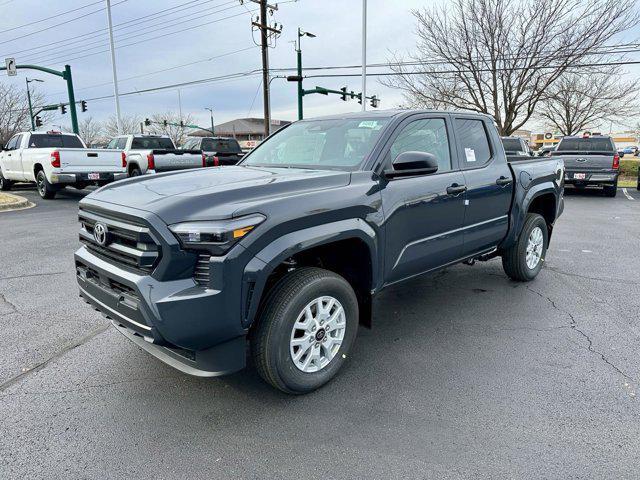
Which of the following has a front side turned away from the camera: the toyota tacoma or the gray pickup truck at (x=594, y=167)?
the gray pickup truck

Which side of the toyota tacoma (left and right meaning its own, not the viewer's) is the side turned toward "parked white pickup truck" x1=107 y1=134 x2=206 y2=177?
right

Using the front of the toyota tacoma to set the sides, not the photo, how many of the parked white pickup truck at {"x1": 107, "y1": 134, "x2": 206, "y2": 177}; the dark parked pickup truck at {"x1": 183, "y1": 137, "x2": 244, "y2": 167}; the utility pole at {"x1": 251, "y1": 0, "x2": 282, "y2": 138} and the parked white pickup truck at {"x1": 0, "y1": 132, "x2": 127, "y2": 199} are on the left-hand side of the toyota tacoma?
0

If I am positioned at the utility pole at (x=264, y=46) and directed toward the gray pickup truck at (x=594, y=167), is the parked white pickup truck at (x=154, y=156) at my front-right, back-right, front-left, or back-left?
front-right

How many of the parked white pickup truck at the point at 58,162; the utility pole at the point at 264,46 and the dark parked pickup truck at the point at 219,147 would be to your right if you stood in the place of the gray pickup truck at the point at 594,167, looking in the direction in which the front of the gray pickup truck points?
0

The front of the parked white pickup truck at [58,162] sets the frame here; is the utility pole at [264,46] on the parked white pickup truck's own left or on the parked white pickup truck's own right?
on the parked white pickup truck's own right

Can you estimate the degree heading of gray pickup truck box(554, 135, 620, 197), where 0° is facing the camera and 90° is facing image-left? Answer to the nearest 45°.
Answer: approximately 180°

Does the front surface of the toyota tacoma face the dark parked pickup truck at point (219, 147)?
no

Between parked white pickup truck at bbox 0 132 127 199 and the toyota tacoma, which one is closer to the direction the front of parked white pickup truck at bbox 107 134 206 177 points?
the parked white pickup truck

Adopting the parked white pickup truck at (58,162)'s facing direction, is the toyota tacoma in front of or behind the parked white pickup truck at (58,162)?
behind

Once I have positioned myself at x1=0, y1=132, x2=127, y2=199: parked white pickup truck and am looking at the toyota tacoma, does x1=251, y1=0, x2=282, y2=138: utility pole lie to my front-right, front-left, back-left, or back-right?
back-left

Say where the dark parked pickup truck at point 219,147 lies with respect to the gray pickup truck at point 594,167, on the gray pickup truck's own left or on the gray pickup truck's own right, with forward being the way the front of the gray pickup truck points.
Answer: on the gray pickup truck's own left

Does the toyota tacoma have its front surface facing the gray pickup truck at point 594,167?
no

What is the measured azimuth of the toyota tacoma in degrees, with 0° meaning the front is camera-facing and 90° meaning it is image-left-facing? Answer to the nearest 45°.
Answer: approximately 45°

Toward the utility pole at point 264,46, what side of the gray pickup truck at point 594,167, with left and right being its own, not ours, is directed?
left
